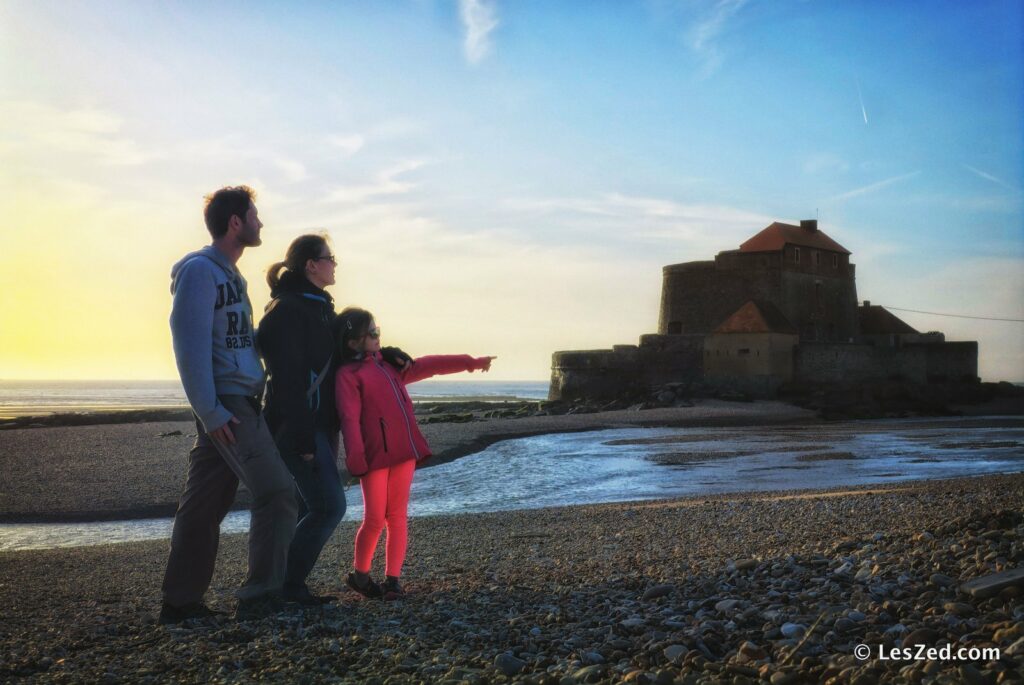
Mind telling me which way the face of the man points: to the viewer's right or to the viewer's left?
to the viewer's right

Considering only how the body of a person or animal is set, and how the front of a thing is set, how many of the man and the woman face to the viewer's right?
2

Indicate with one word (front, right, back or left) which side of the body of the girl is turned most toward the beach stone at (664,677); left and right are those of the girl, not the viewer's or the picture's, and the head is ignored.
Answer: front

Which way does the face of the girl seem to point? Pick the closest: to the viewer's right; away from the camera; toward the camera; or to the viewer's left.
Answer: to the viewer's right

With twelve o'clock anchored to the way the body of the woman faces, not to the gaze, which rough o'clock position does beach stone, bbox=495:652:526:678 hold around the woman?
The beach stone is roughly at 2 o'clock from the woman.

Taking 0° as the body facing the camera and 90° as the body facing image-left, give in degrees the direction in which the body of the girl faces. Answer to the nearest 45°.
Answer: approximately 315°

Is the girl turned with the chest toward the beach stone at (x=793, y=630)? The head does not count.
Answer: yes

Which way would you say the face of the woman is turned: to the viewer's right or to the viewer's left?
to the viewer's right

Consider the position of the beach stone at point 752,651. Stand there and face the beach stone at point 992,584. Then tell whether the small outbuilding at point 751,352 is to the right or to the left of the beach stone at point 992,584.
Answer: left

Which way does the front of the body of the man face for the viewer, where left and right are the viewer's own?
facing to the right of the viewer

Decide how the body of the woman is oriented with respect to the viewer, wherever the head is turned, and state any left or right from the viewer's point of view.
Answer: facing to the right of the viewer

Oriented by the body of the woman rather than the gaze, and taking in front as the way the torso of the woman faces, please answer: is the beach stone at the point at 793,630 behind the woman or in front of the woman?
in front

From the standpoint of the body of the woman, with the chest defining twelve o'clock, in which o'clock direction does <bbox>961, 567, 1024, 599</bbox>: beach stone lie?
The beach stone is roughly at 1 o'clock from the woman.

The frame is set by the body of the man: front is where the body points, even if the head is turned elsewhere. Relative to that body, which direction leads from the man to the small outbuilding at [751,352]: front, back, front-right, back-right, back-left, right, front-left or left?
front-left
